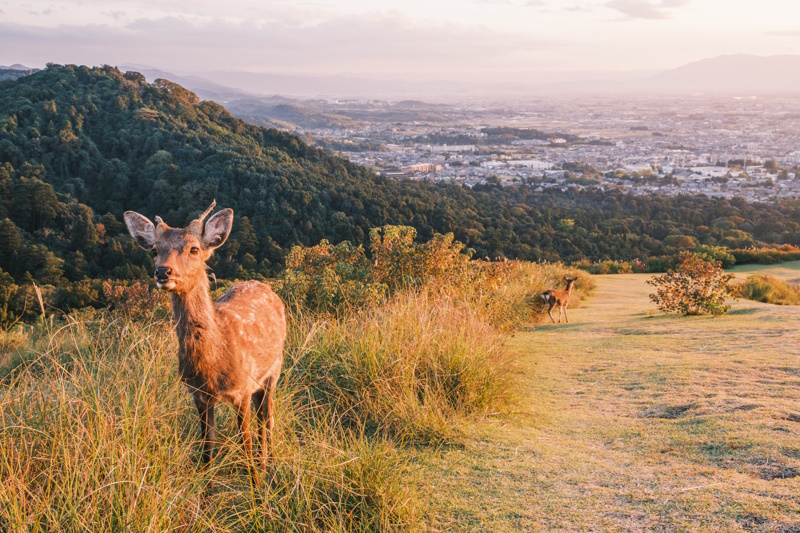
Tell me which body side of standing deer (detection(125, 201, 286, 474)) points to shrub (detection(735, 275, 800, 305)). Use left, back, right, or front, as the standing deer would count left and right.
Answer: back

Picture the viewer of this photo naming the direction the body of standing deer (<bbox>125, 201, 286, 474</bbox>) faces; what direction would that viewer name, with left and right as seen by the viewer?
facing the viewer and to the left of the viewer

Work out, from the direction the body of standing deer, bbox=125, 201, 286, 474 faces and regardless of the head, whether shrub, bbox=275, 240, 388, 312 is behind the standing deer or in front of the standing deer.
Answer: behind

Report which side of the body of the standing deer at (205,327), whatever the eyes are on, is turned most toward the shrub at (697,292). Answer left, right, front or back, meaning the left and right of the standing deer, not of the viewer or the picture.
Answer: back

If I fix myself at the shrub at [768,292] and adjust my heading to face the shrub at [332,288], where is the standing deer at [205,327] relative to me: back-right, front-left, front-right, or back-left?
front-left

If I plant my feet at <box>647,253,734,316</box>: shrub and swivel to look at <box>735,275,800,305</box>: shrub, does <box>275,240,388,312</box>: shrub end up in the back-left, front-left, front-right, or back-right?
back-left
